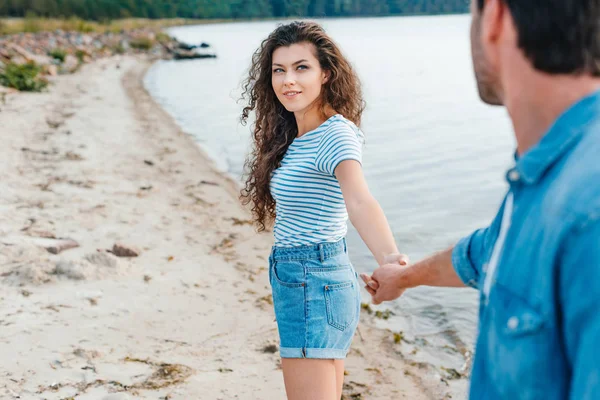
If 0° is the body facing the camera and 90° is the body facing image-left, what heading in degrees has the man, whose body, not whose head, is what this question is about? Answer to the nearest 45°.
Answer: approximately 90°

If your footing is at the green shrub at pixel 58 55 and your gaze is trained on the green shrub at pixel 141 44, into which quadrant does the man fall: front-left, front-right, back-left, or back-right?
back-right

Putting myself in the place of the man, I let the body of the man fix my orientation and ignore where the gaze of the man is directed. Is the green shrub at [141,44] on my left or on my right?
on my right

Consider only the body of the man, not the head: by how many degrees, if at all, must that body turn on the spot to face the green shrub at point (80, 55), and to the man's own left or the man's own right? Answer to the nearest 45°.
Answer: approximately 45° to the man's own right

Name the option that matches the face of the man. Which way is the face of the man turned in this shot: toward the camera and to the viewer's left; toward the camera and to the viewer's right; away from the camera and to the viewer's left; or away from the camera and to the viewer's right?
away from the camera and to the viewer's left
